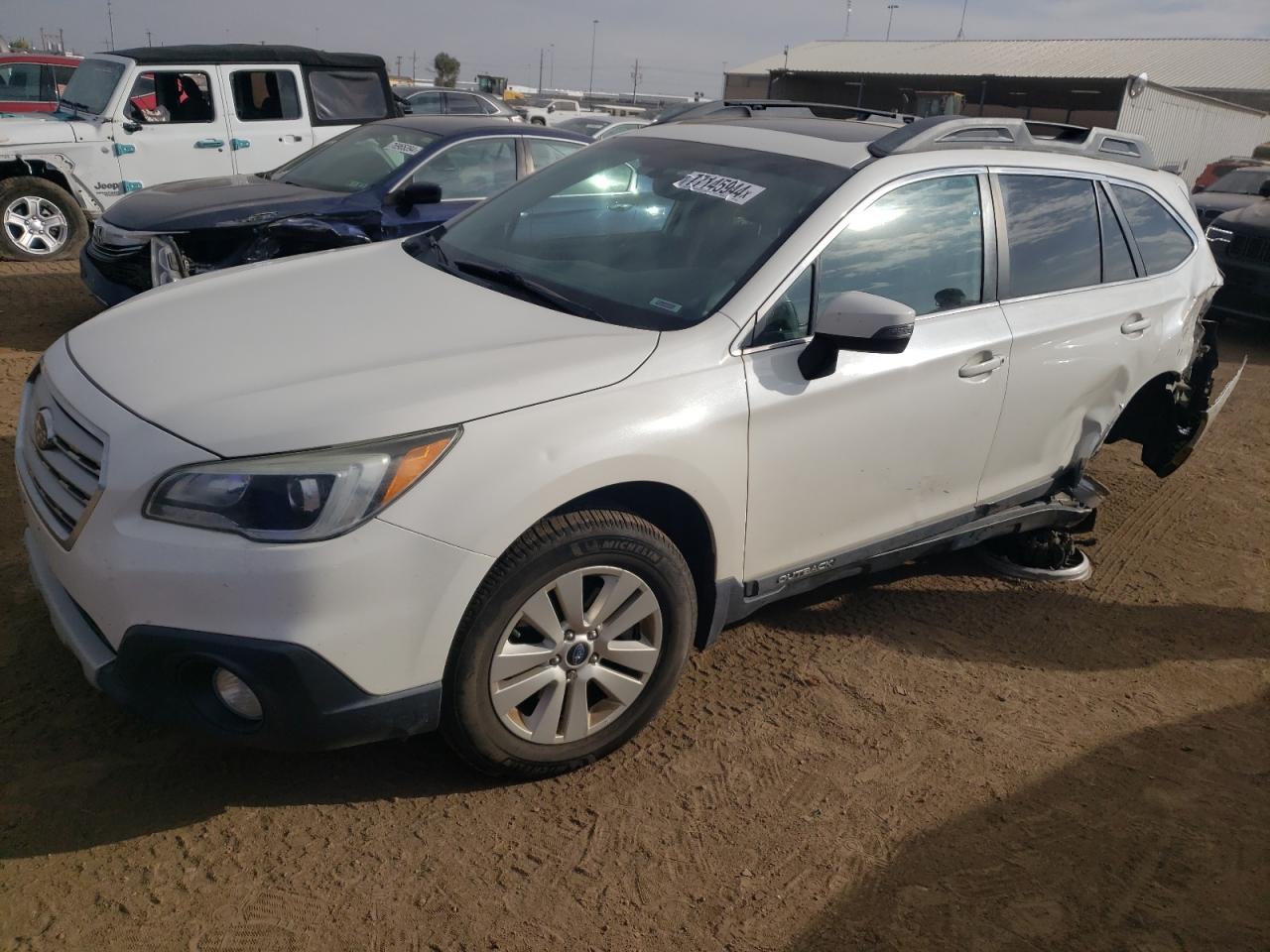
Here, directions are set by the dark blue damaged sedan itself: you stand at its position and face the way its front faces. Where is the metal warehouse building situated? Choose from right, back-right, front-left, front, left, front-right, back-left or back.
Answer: back

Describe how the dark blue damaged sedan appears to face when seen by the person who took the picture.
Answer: facing the viewer and to the left of the viewer

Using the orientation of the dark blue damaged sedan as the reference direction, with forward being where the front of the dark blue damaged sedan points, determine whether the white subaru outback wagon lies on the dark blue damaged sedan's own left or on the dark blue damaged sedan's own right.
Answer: on the dark blue damaged sedan's own left

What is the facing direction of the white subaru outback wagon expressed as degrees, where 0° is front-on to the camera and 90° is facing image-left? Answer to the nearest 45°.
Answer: approximately 45°

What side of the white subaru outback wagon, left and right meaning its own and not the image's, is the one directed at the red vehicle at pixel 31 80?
right

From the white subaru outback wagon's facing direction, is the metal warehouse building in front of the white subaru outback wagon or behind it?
behind

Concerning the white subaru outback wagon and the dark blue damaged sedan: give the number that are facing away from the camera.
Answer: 0

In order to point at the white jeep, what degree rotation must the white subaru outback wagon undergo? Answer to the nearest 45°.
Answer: approximately 90° to its right

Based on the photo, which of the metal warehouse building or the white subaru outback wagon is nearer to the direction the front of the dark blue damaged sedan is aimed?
the white subaru outback wagon
